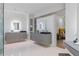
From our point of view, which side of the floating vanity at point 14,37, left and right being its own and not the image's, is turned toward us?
front
